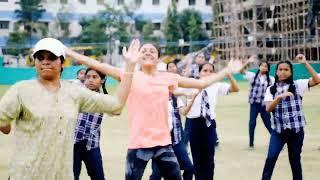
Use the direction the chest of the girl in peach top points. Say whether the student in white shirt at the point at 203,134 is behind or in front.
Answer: behind

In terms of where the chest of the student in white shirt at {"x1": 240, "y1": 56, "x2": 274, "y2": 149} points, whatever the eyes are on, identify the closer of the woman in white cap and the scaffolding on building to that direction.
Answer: the woman in white cap

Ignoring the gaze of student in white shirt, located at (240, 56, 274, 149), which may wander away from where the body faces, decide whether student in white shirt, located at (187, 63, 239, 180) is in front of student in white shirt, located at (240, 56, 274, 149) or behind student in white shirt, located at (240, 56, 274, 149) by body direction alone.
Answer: in front

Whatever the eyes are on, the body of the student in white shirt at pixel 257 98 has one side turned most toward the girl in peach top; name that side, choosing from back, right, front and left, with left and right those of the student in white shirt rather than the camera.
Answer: front

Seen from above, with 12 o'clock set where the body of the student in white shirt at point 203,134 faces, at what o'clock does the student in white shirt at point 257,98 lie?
the student in white shirt at point 257,98 is roughly at 8 o'clock from the student in white shirt at point 203,134.

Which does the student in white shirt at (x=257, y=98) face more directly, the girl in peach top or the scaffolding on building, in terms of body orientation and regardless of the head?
the girl in peach top

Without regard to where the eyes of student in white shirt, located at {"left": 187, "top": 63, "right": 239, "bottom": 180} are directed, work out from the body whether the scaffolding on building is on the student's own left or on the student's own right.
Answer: on the student's own left

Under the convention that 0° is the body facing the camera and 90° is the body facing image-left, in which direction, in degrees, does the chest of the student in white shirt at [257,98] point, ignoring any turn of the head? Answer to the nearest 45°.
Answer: approximately 0°

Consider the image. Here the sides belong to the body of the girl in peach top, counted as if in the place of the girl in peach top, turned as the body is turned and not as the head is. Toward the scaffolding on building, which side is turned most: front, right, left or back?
back

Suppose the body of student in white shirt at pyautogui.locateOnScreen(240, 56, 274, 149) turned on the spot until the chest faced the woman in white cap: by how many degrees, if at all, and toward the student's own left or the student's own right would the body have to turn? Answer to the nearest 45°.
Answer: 0° — they already face them

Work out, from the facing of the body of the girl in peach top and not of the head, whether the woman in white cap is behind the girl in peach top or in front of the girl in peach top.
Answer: in front

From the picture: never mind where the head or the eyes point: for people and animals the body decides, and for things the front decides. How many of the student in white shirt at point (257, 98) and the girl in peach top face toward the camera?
2

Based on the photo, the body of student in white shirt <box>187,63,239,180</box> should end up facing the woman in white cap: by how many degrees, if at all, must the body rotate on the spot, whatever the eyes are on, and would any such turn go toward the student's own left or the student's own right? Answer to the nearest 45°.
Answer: approximately 45° to the student's own right

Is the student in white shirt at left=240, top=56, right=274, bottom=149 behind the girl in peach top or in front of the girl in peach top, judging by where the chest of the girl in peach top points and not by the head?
behind

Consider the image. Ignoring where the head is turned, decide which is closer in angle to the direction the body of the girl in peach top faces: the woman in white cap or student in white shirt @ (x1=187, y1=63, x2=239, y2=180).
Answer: the woman in white cap

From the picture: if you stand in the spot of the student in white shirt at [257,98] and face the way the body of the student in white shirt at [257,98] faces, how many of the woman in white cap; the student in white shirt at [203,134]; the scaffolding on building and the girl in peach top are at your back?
1
